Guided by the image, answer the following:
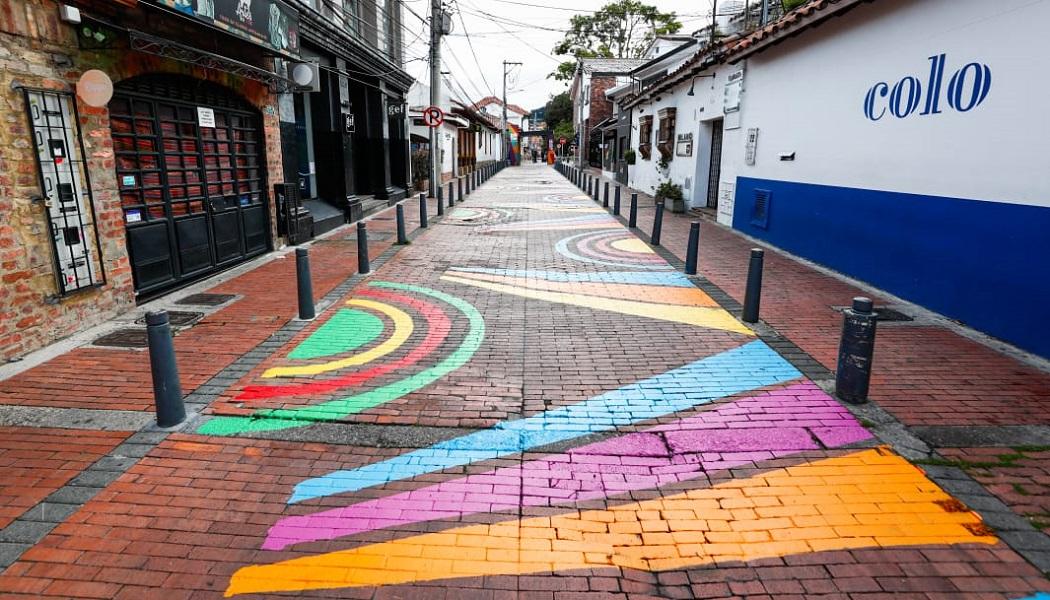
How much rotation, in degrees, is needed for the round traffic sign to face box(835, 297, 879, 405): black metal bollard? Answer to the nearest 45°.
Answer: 0° — it already faces it

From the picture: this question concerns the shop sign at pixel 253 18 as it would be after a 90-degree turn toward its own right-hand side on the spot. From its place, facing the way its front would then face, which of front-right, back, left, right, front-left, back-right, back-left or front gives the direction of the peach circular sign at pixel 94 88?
front

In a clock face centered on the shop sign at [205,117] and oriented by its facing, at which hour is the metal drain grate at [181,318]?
The metal drain grate is roughly at 2 o'clock from the shop sign.

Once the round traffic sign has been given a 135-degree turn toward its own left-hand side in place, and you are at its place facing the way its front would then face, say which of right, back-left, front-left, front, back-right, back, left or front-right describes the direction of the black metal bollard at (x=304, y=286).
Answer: back-right

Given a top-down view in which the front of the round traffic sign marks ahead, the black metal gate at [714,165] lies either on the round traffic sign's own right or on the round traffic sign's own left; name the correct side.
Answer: on the round traffic sign's own left

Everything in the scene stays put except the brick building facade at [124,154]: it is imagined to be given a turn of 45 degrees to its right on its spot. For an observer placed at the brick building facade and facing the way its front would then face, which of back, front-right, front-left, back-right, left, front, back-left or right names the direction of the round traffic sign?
back-left

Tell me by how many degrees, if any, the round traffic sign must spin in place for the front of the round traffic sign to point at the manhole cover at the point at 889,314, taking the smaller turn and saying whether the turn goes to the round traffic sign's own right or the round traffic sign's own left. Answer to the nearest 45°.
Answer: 0° — it already faces it

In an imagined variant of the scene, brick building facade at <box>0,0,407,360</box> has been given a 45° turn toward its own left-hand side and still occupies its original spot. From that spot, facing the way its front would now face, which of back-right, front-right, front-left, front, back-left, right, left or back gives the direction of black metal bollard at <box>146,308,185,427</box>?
right

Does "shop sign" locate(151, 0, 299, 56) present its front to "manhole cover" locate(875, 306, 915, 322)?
yes

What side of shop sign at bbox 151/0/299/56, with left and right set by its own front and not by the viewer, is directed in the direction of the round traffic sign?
left

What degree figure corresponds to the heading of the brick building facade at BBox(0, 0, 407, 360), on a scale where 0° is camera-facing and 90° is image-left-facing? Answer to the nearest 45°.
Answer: approximately 315°

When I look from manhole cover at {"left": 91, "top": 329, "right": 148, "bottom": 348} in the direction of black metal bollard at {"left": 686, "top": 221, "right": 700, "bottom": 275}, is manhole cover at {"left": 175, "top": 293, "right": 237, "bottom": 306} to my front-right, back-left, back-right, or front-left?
front-left

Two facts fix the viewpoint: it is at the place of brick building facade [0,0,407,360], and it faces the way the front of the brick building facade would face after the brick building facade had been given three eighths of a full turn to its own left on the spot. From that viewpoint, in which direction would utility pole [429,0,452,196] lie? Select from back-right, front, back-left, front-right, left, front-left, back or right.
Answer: front-right

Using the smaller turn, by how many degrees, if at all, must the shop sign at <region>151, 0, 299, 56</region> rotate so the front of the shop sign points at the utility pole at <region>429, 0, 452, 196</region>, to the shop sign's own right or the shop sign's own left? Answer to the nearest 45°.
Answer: approximately 90° to the shop sign's own left

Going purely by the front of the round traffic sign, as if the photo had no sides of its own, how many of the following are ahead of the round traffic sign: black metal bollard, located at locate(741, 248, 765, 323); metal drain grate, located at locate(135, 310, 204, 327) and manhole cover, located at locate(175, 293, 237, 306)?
3

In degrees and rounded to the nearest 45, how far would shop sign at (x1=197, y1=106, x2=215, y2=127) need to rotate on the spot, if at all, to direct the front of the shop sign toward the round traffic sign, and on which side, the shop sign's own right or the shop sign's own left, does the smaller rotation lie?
approximately 90° to the shop sign's own left

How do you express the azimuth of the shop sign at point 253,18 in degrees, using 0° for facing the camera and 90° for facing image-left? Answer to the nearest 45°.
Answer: approximately 315°

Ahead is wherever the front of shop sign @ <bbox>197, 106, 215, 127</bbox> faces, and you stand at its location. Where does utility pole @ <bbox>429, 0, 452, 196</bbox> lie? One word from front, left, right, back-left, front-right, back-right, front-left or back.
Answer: left

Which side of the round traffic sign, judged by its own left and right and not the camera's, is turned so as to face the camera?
front

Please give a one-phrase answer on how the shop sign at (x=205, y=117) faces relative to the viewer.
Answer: facing the viewer and to the right of the viewer
